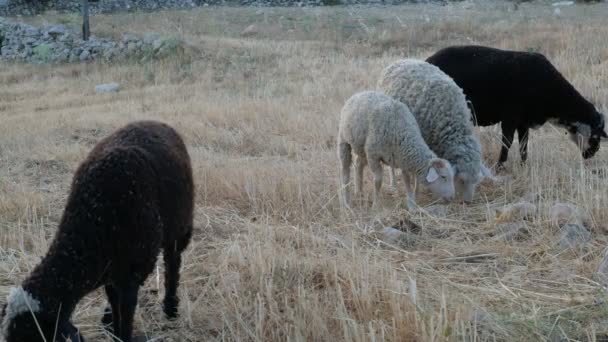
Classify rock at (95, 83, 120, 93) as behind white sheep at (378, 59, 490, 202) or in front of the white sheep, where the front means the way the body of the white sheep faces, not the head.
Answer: behind

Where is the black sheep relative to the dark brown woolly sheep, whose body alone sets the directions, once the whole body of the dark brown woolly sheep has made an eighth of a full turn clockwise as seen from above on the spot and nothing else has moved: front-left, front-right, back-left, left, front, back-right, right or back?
back-right

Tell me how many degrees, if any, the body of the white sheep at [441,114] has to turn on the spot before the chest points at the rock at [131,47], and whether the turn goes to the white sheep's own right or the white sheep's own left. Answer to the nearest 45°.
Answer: approximately 180°

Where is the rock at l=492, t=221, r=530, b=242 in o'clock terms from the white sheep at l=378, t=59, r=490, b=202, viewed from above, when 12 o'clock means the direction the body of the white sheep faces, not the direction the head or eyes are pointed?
The rock is roughly at 1 o'clock from the white sheep.

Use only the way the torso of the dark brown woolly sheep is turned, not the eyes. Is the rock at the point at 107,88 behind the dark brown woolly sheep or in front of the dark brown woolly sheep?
behind

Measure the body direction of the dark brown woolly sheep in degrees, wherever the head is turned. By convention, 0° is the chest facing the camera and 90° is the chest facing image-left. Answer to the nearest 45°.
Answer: approximately 45°

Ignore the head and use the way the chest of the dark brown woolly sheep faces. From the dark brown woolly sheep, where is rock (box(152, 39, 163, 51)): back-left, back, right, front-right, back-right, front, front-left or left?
back-right

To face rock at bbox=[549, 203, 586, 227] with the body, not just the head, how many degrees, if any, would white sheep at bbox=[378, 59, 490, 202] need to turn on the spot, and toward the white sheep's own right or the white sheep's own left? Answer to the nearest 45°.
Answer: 0° — it already faces it

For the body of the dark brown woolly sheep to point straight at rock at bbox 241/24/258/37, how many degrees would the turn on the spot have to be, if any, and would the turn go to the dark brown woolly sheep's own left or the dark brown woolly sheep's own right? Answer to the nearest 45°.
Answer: approximately 135° to the dark brown woolly sheep's own right

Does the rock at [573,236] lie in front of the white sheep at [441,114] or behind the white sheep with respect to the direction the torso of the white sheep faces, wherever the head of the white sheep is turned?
in front

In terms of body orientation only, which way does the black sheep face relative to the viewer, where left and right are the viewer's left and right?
facing to the right of the viewer

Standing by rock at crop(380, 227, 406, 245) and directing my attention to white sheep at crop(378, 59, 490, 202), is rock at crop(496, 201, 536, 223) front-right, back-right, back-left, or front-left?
front-right

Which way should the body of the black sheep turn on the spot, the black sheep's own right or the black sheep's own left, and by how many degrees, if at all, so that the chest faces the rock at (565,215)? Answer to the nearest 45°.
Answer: approximately 90° to the black sheep's own right

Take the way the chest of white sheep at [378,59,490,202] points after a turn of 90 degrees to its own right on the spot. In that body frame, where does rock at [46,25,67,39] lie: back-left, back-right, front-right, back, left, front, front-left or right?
right

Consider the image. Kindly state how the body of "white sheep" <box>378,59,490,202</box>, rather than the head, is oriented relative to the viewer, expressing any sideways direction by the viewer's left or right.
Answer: facing the viewer and to the right of the viewer

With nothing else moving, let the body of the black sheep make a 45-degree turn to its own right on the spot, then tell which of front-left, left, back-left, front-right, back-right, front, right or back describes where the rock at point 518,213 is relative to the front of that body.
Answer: front-right
